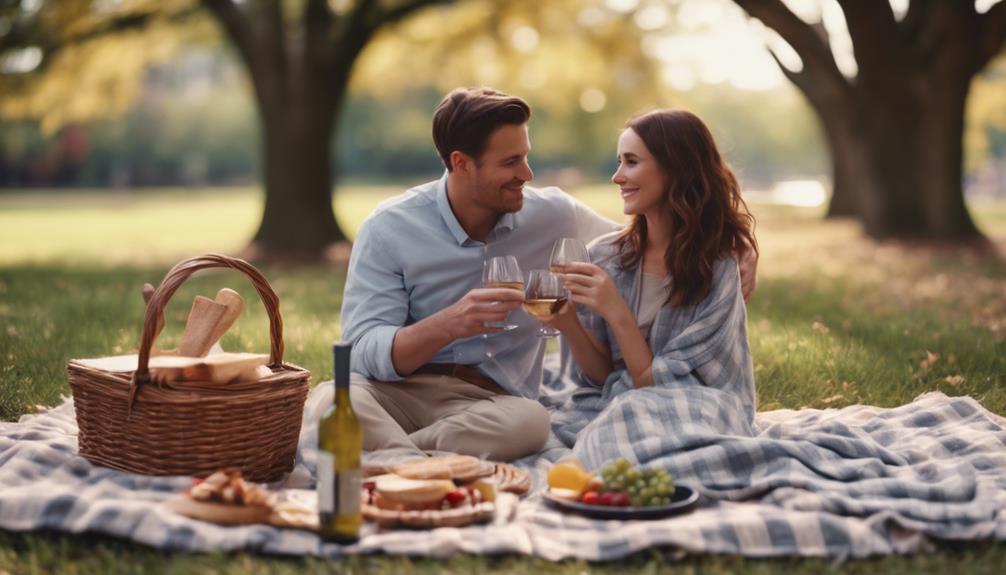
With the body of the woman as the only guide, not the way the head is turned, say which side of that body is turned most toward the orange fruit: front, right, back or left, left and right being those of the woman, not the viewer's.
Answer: front

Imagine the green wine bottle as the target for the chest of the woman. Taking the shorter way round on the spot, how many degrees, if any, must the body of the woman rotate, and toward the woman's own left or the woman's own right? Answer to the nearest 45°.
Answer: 0° — they already face it

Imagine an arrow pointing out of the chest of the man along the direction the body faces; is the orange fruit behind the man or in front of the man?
in front

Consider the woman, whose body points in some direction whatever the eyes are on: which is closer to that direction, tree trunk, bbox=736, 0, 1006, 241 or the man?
the man

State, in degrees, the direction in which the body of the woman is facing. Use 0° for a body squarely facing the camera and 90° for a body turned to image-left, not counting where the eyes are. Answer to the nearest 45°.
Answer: approximately 45°

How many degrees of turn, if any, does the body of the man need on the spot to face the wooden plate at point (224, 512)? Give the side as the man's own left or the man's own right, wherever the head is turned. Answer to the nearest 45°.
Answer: approximately 90° to the man's own right

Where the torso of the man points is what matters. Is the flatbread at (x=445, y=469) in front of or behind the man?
in front

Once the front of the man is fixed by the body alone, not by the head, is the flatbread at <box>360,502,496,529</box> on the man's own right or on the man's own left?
on the man's own right

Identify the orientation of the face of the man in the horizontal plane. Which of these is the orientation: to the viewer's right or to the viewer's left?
to the viewer's right

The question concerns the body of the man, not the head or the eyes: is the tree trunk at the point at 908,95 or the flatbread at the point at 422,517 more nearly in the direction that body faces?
the flatbread

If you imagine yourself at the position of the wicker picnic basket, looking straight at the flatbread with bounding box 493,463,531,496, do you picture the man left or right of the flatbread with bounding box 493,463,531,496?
left

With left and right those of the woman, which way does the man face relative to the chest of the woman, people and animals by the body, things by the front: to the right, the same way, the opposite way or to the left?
to the left

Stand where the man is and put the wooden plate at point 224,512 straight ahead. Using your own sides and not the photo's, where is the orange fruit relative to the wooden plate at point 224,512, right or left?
left

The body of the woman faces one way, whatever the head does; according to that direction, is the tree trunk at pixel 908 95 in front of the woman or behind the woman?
behind

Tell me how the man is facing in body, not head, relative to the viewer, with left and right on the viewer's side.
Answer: facing the viewer and to the right of the viewer

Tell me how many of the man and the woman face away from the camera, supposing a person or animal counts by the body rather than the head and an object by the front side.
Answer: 0
